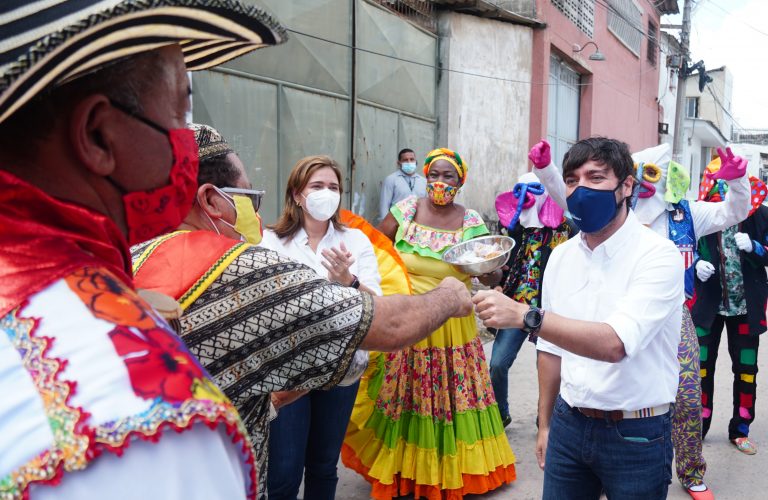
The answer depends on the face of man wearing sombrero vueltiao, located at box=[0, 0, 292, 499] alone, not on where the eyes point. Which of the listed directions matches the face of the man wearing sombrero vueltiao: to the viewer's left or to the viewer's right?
to the viewer's right

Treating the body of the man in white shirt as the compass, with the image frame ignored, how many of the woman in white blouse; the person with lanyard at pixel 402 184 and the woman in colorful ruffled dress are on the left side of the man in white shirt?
0

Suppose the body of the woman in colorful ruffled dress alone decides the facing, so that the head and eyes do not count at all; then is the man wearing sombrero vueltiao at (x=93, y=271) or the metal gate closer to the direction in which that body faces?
the man wearing sombrero vueltiao

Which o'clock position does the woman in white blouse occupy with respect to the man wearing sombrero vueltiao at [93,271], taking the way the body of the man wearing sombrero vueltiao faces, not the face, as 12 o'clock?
The woman in white blouse is roughly at 11 o'clock from the man wearing sombrero vueltiao.

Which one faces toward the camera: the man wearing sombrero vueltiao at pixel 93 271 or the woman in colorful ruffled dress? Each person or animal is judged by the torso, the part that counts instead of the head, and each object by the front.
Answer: the woman in colorful ruffled dress

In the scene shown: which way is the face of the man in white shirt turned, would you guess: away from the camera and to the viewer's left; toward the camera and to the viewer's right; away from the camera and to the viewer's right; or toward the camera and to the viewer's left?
toward the camera and to the viewer's left

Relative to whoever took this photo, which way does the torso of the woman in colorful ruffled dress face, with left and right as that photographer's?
facing the viewer

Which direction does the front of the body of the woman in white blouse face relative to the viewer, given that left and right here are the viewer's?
facing the viewer and to the right of the viewer

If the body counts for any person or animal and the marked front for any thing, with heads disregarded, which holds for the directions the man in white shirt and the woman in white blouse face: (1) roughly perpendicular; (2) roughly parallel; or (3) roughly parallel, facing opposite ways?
roughly perpendicular

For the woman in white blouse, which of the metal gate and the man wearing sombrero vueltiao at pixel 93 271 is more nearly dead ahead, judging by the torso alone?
the man wearing sombrero vueltiao

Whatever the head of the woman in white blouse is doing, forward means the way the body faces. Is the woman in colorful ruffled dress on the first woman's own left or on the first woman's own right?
on the first woman's own left

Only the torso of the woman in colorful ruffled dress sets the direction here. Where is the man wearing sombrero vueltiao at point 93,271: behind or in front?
in front

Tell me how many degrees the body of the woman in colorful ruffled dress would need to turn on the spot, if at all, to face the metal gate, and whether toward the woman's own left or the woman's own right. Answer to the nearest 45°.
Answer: approximately 180°

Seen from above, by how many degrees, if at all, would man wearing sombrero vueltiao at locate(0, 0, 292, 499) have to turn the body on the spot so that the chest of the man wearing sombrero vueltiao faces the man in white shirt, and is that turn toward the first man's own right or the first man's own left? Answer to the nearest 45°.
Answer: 0° — they already face them

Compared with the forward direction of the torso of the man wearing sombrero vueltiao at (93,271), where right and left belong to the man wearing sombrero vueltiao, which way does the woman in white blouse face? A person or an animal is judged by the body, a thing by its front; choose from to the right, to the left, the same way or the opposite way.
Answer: to the right

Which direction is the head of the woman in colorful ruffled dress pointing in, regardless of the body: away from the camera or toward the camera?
toward the camera

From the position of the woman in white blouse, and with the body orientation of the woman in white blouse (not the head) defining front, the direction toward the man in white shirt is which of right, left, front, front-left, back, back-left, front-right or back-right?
front
